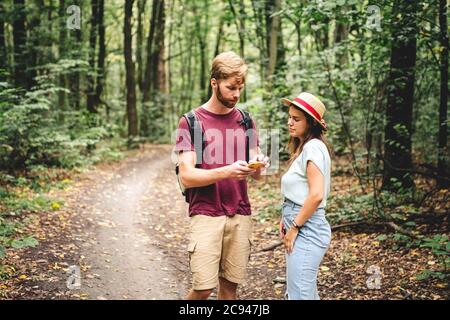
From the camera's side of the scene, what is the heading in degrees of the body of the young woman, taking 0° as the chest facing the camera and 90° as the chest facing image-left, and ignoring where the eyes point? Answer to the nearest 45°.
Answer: approximately 90°
